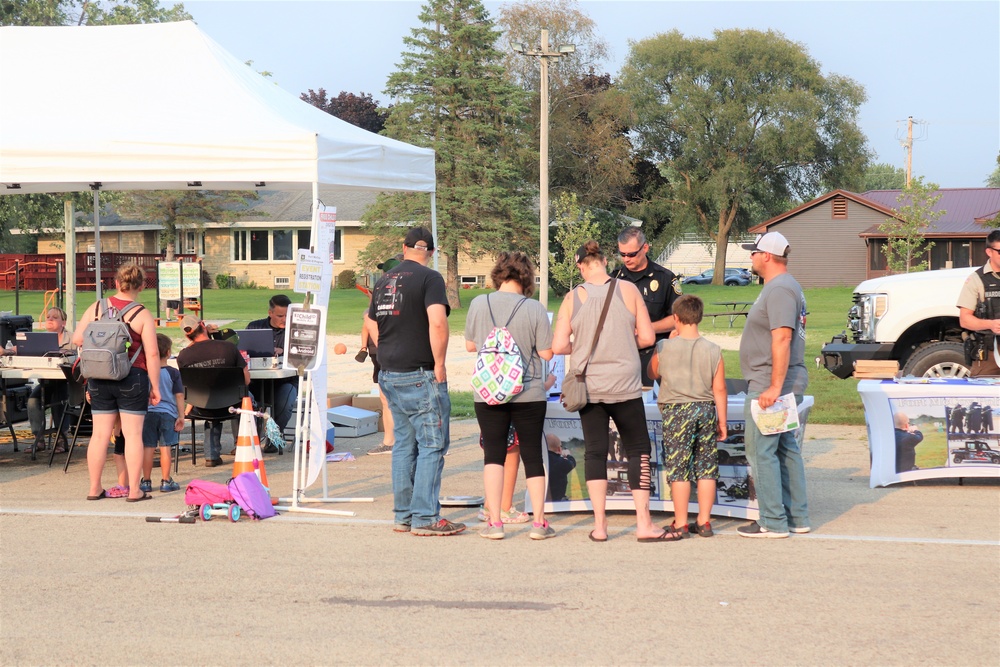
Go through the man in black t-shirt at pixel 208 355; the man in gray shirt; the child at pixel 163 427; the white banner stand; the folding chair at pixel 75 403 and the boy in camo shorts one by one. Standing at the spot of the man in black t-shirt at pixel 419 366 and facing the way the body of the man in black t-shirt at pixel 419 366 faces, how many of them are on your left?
4

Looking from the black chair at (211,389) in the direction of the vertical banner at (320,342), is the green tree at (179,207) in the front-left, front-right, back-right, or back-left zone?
back-left

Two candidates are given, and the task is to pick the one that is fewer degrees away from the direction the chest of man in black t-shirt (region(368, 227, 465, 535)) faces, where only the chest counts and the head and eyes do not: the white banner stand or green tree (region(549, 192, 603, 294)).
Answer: the green tree

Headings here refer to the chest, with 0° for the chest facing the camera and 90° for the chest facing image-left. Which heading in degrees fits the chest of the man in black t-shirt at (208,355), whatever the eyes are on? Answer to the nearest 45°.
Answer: approximately 180°

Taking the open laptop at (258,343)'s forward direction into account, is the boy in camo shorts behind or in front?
behind

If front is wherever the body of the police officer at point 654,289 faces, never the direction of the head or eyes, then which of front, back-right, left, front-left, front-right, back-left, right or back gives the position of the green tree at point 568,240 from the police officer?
back-right

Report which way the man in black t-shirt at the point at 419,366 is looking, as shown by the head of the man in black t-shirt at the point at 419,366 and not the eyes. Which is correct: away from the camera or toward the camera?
away from the camera

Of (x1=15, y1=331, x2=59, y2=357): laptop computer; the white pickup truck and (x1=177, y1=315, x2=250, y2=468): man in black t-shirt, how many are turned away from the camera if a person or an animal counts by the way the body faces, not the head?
2

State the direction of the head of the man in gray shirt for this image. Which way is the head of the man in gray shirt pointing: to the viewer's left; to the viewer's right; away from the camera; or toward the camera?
to the viewer's left

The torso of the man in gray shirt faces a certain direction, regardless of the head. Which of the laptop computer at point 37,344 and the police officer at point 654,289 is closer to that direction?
the laptop computer

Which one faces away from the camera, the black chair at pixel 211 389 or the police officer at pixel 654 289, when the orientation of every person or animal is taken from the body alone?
the black chair

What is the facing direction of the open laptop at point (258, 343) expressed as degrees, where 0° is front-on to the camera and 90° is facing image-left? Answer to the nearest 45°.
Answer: approximately 180°

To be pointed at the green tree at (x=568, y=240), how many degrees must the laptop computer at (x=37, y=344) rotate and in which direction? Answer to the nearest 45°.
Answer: approximately 45° to its right

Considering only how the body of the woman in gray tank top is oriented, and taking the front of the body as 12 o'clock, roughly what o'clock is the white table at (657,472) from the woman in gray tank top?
The white table is roughly at 1 o'clock from the woman in gray tank top.

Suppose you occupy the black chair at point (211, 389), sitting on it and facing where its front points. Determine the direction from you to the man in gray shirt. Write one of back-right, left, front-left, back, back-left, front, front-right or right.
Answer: back-right

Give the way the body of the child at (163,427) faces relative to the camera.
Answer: away from the camera

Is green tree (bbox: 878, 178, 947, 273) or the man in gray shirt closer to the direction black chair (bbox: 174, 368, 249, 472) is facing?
the green tree

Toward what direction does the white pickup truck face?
to the viewer's left
